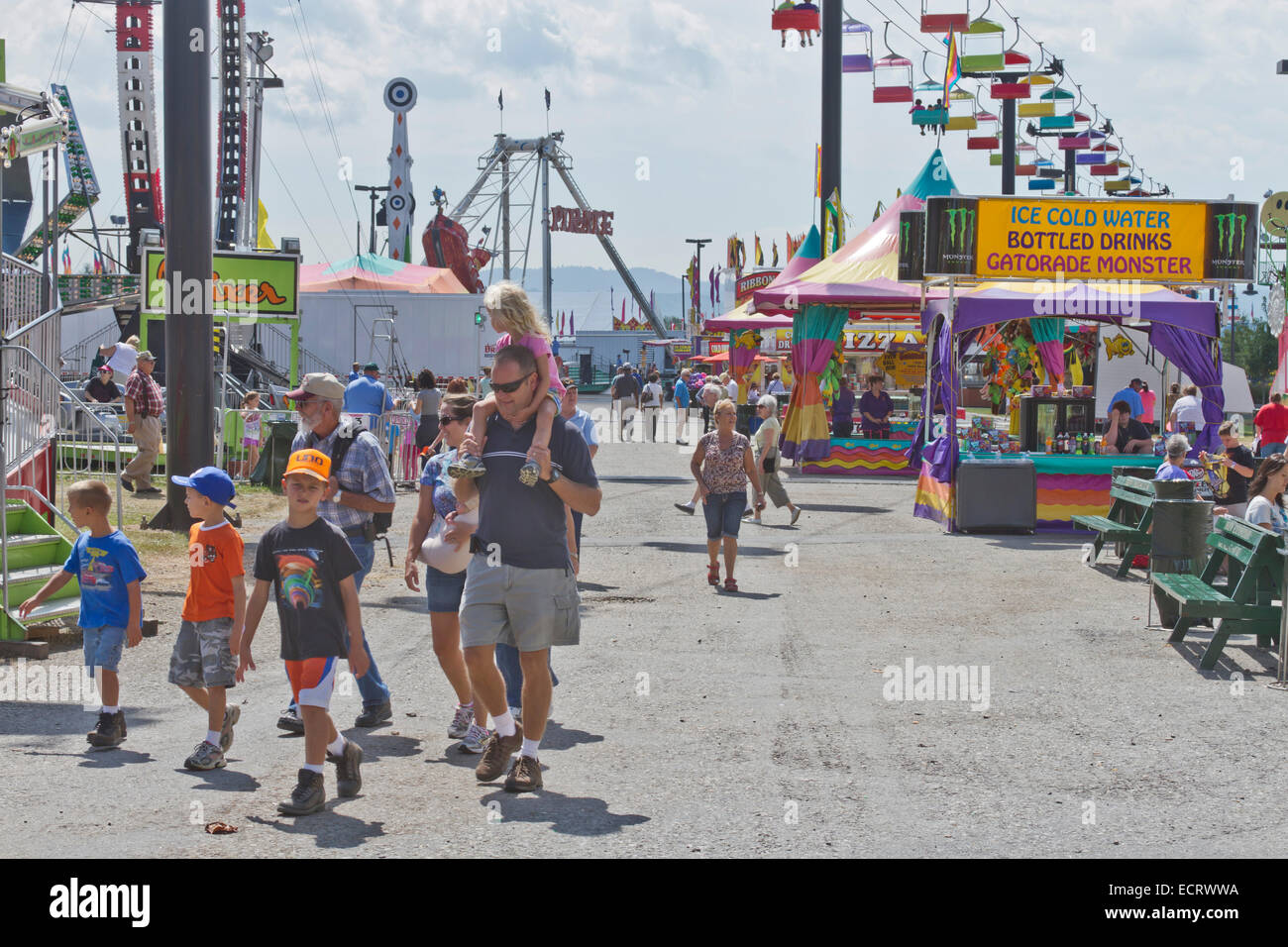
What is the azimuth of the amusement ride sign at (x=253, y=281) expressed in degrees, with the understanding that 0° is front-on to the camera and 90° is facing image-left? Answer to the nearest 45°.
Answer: approximately 0°

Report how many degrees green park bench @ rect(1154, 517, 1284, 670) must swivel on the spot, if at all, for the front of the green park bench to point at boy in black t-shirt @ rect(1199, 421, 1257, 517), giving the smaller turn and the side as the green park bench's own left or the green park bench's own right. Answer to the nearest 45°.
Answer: approximately 135° to the green park bench's own right

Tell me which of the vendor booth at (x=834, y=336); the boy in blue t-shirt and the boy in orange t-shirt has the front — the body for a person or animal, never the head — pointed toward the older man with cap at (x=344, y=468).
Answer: the vendor booth

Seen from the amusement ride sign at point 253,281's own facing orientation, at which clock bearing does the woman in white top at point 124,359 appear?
The woman in white top is roughly at 3 o'clock from the amusement ride sign.

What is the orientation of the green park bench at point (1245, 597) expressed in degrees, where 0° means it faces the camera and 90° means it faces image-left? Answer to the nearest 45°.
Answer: approximately 45°

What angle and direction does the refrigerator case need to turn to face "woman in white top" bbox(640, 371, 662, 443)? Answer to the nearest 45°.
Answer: approximately 135° to its right

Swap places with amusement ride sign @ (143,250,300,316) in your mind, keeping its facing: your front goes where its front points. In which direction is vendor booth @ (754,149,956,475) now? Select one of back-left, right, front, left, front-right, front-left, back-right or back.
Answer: left

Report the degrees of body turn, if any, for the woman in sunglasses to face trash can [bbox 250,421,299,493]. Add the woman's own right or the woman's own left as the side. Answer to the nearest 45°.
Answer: approximately 135° to the woman's own right

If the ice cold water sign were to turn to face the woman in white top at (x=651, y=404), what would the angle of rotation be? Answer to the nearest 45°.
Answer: approximately 135° to its right

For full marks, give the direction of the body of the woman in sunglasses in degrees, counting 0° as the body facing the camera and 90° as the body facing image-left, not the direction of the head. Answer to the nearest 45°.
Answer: approximately 45°

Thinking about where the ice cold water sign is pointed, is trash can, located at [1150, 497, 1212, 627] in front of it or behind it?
in front
